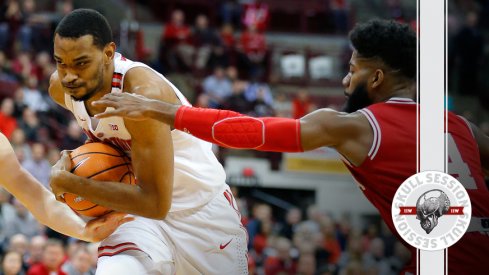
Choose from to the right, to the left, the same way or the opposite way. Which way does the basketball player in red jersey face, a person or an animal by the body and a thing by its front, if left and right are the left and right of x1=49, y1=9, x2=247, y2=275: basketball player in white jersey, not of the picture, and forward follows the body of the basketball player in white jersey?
to the right

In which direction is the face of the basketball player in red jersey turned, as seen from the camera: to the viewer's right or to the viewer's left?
to the viewer's left

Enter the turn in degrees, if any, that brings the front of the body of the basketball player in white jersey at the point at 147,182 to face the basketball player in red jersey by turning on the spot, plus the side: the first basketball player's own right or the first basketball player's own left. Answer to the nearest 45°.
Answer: approximately 135° to the first basketball player's own left

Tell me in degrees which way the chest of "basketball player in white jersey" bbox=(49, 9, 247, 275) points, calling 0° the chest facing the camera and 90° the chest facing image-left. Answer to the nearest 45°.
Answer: approximately 45°
